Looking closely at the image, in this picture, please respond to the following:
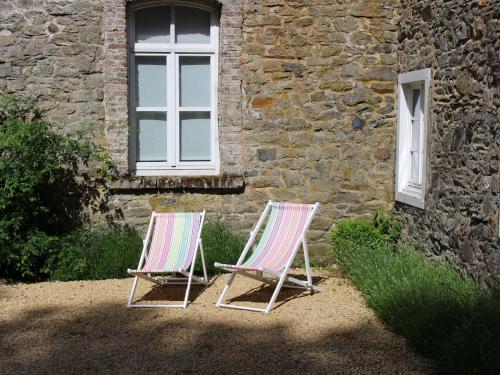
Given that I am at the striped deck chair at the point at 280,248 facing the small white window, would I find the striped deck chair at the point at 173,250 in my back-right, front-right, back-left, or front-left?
back-left

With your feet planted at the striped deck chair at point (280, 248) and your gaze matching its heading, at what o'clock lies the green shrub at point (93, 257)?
The green shrub is roughly at 2 o'clock from the striped deck chair.

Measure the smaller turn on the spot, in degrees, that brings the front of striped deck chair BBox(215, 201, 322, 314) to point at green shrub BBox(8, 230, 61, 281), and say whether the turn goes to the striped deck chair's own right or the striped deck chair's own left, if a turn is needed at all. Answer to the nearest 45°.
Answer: approximately 45° to the striped deck chair's own right

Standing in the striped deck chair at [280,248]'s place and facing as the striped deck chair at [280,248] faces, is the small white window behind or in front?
behind

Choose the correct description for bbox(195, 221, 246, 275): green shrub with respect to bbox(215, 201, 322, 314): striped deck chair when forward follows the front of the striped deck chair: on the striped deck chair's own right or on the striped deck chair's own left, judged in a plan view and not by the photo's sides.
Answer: on the striped deck chair's own right

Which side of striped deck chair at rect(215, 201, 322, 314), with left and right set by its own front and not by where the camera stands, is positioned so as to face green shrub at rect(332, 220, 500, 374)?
left

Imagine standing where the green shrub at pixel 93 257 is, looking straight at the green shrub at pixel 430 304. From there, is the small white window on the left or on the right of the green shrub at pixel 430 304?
left

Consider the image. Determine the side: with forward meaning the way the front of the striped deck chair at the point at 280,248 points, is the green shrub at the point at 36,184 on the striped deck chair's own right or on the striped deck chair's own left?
on the striped deck chair's own right

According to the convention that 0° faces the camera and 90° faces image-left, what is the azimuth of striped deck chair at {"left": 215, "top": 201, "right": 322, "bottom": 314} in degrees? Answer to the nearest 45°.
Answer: approximately 45°
